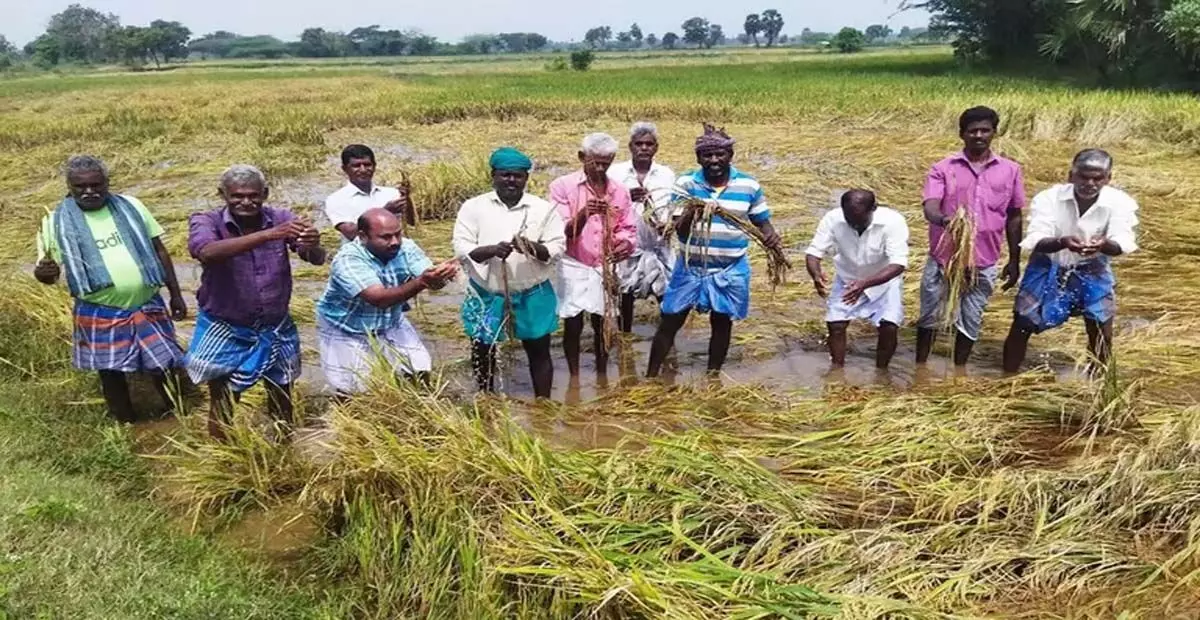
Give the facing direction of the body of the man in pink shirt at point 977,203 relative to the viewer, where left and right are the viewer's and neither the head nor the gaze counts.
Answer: facing the viewer

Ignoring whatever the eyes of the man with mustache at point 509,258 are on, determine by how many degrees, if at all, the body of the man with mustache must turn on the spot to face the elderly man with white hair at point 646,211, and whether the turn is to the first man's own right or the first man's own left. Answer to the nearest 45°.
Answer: approximately 135° to the first man's own left

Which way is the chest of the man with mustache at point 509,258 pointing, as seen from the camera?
toward the camera

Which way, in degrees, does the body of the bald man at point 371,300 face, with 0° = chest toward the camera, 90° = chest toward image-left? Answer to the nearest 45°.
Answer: approximately 315°

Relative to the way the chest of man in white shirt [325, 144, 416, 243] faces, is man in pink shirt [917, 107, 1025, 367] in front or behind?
in front

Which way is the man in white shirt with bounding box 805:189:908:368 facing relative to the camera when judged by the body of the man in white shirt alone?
toward the camera

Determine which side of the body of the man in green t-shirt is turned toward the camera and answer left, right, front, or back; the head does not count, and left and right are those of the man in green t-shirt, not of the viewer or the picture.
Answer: front

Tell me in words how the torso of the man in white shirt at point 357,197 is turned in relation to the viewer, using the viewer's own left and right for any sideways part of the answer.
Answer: facing the viewer and to the right of the viewer
